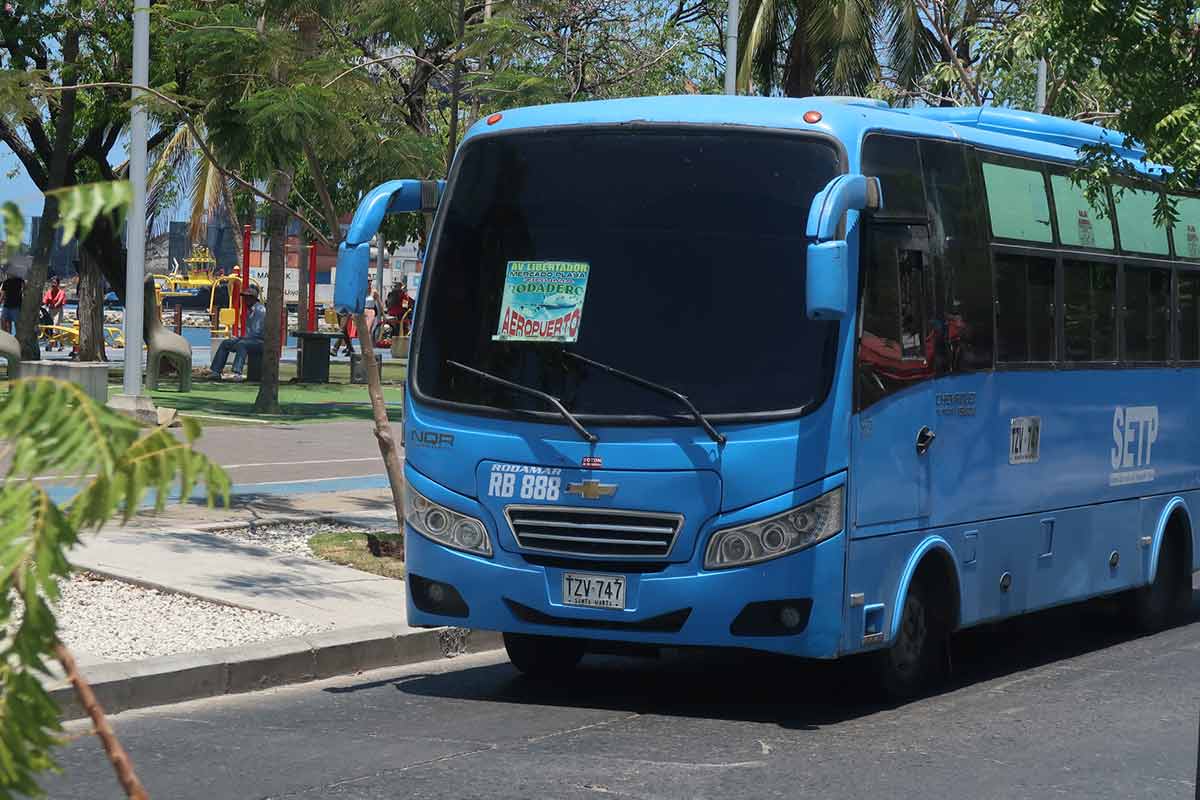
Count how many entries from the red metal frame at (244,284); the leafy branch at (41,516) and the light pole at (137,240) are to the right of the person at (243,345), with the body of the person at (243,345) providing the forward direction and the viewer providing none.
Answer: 1

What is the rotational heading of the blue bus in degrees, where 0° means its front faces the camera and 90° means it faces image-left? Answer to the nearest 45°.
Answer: approximately 45°

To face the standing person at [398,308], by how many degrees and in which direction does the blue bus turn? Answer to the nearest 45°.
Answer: approximately 135° to its right

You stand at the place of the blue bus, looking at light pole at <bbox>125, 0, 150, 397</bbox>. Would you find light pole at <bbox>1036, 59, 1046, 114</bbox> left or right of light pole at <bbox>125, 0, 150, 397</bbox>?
right

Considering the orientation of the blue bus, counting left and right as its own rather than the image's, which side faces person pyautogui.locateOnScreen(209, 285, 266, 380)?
right

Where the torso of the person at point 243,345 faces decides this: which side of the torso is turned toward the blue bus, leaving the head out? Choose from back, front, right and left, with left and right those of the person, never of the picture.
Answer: left

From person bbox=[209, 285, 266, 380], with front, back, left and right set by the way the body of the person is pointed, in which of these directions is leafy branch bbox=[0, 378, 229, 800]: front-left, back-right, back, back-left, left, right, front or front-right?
left

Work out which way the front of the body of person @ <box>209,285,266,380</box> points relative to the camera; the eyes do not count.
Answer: to the viewer's left

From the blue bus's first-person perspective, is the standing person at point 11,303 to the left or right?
on its right

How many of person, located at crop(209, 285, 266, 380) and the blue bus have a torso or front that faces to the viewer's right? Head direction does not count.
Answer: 0
